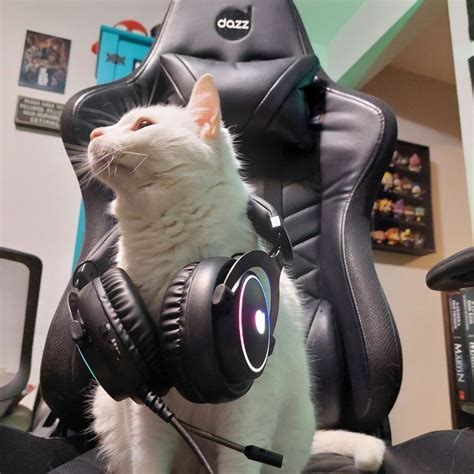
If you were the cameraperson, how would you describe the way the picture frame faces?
facing the viewer

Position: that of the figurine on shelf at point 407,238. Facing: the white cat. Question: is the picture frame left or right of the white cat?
right

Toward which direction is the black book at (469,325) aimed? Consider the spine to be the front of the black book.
toward the camera

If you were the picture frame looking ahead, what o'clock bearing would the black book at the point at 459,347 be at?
The black book is roughly at 10 o'clock from the picture frame.

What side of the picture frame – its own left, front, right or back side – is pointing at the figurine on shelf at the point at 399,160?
left

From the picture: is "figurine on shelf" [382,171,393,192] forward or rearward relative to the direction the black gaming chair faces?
rearward

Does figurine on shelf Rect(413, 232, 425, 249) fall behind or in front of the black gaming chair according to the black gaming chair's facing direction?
behind

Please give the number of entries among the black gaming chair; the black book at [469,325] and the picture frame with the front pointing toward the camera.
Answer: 3

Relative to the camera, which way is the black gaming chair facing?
toward the camera

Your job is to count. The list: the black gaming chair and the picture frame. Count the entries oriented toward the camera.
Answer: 2

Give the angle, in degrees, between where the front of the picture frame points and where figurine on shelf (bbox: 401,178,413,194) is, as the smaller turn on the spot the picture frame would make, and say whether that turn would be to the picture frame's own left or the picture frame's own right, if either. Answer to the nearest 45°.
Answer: approximately 90° to the picture frame's own left
